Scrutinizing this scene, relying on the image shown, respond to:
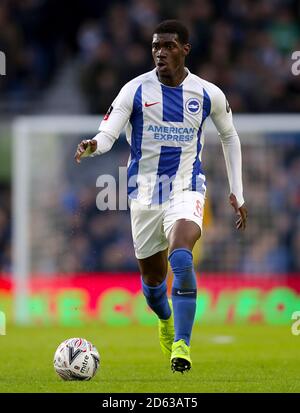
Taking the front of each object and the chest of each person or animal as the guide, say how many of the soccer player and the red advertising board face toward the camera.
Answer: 2

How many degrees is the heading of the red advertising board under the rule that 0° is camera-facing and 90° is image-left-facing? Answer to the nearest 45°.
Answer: approximately 0°

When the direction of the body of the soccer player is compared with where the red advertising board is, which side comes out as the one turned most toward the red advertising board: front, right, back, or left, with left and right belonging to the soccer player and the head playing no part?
back

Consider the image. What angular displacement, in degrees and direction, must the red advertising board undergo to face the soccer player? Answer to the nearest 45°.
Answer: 0° — it already faces them
